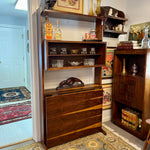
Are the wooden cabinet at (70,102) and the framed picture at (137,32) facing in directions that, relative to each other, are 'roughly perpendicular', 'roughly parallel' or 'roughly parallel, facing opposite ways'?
roughly perpendicular

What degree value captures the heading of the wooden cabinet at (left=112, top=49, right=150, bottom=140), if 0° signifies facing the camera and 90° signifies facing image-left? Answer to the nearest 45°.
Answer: approximately 45°

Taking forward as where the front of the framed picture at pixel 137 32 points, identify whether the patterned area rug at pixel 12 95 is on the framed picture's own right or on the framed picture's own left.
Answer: on the framed picture's own right

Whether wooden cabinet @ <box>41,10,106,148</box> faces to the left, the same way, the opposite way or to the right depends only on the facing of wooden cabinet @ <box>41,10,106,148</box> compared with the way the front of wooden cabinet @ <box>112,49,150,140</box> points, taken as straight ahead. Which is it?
to the left

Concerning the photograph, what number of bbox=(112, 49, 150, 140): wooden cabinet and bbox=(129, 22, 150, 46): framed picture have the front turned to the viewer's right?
0
